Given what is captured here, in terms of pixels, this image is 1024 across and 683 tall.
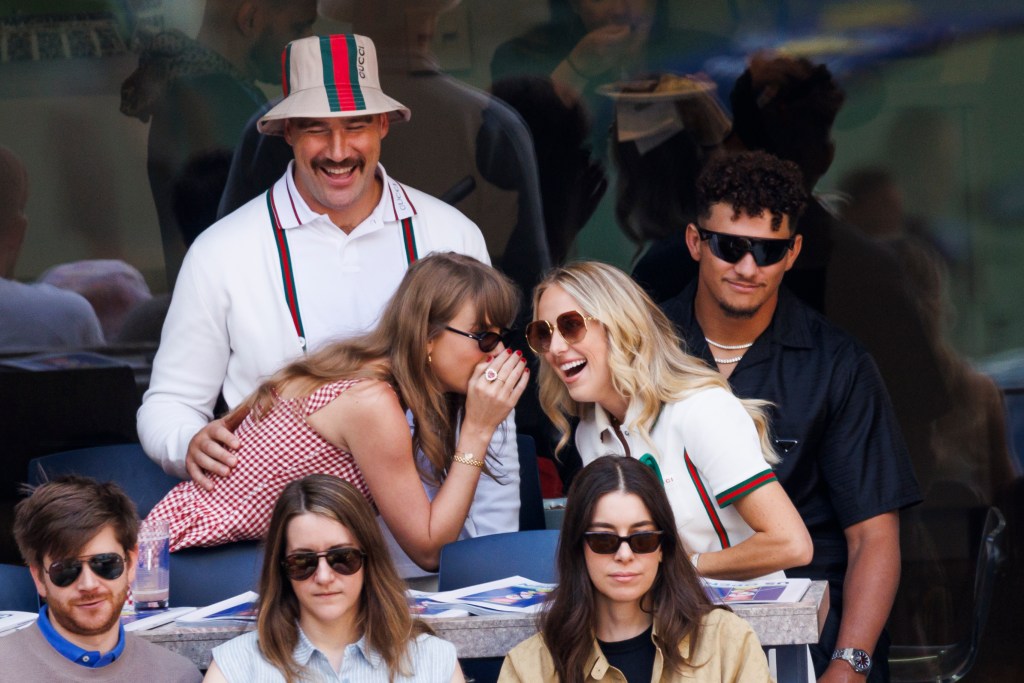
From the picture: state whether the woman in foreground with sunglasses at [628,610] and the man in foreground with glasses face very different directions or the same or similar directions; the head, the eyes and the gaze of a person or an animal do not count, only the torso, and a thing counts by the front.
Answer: same or similar directions

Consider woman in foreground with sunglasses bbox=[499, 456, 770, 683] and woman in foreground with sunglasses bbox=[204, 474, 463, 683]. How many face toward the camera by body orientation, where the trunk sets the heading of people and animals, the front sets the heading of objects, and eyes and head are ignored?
2

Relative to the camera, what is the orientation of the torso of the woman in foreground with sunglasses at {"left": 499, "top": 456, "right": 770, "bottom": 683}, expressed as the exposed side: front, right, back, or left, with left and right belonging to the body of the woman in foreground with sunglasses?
front

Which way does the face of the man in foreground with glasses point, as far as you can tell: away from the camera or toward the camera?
toward the camera

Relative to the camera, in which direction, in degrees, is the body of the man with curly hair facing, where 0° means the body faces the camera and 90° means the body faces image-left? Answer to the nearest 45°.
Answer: approximately 45°

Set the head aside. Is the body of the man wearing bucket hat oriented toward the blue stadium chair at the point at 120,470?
no

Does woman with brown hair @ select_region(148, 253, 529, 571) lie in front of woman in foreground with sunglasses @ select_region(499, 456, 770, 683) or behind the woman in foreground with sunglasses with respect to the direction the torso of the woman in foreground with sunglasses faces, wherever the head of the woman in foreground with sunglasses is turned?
behind

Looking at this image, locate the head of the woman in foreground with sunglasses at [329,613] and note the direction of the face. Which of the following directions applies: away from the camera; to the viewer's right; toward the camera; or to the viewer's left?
toward the camera

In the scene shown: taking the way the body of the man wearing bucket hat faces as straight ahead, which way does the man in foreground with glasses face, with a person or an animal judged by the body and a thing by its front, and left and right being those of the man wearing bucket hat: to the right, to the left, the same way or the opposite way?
the same way

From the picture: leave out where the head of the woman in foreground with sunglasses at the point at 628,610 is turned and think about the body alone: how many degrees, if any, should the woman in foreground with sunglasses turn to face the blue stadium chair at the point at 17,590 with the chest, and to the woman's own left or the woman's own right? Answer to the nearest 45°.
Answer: approximately 90° to the woman's own right

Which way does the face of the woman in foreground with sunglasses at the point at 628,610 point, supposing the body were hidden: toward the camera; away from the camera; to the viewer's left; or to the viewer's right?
toward the camera

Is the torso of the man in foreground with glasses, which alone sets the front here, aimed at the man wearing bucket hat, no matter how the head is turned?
no

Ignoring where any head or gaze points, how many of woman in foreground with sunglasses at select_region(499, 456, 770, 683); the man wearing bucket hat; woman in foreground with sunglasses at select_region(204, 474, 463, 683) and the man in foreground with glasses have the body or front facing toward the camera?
4

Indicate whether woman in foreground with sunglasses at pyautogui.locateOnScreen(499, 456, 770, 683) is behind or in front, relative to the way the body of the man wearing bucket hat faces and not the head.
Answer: in front

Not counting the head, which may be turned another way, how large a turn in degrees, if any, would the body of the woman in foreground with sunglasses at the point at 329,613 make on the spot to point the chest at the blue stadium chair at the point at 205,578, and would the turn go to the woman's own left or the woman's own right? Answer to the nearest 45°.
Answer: approximately 135° to the woman's own right

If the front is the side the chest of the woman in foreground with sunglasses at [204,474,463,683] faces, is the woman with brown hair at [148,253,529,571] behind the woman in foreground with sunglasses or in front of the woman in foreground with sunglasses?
behind

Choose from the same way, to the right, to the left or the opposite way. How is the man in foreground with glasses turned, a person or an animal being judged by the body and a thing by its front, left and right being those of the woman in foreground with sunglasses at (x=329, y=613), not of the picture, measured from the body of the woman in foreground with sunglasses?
the same way

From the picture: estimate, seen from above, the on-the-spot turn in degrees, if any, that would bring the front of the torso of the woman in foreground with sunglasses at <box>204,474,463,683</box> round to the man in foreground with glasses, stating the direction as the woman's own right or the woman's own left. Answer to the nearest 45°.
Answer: approximately 90° to the woman's own right
